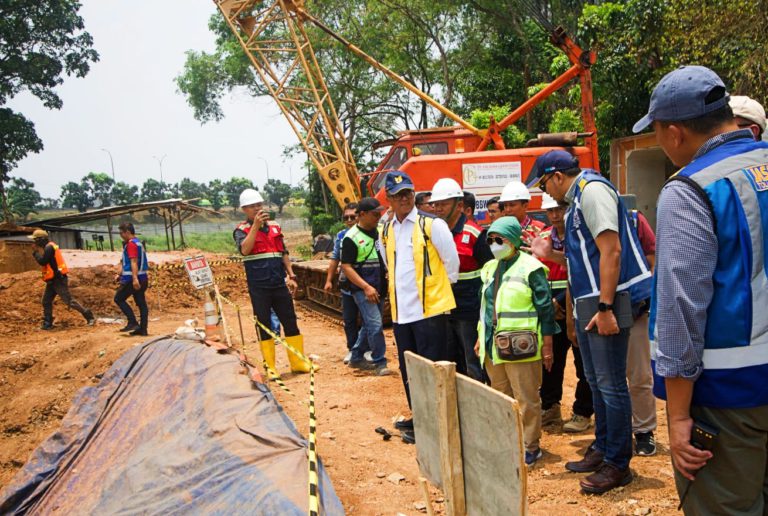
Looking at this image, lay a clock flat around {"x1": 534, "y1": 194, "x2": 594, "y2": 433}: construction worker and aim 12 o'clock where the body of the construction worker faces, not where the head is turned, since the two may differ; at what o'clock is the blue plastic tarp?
The blue plastic tarp is roughly at 1 o'clock from the construction worker.

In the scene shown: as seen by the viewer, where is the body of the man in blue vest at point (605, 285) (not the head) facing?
to the viewer's left

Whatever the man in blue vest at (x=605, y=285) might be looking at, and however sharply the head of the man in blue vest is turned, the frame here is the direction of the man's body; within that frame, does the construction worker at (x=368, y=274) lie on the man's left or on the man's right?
on the man's right

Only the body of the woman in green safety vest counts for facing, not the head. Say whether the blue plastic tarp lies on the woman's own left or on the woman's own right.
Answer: on the woman's own right

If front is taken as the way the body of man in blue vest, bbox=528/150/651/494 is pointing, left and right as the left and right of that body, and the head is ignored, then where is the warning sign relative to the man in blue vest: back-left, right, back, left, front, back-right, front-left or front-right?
front-right

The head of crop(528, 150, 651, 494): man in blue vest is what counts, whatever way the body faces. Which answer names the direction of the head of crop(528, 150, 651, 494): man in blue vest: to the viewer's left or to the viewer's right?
to the viewer's left

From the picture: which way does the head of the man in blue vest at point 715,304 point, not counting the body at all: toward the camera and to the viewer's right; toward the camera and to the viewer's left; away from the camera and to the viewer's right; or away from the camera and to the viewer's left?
away from the camera and to the viewer's left

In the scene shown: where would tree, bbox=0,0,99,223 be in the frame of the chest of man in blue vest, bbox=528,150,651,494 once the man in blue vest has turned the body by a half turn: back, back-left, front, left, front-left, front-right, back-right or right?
back-left

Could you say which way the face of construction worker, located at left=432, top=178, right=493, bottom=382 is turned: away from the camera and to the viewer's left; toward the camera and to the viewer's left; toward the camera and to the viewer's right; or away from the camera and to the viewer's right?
toward the camera and to the viewer's left

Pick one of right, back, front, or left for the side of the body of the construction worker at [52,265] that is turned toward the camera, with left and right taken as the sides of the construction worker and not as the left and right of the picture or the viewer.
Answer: left

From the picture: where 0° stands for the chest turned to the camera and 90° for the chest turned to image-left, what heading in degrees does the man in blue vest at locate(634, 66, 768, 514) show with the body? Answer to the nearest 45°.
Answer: approximately 135°

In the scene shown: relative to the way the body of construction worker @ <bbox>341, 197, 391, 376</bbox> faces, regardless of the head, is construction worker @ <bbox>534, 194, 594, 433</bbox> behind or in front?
in front
